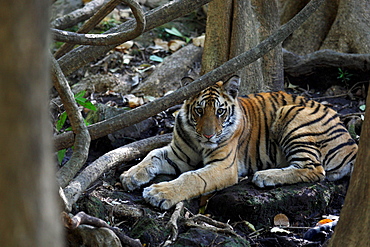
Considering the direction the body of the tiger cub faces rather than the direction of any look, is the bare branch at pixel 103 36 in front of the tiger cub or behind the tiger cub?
in front

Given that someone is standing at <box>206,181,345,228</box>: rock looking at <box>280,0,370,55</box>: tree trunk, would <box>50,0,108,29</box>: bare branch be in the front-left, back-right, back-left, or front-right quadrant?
front-left

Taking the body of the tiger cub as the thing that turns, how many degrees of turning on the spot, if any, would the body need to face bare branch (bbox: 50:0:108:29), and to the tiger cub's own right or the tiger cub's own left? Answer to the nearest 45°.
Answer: approximately 90° to the tiger cub's own right

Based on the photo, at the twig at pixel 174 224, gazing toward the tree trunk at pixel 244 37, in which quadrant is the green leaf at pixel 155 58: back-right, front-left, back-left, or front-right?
front-left

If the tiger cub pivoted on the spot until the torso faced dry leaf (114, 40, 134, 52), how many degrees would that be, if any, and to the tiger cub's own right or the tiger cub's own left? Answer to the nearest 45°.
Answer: approximately 90° to the tiger cub's own right

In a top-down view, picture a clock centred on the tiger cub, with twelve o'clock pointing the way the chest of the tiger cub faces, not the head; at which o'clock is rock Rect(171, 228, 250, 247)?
The rock is roughly at 11 o'clock from the tiger cub.

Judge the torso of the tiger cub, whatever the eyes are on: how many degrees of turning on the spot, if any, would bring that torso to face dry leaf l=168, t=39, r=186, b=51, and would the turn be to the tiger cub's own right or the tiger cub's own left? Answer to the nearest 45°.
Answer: approximately 135° to the tiger cub's own right

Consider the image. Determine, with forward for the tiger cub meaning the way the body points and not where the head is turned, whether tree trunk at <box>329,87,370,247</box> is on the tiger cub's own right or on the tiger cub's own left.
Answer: on the tiger cub's own left
